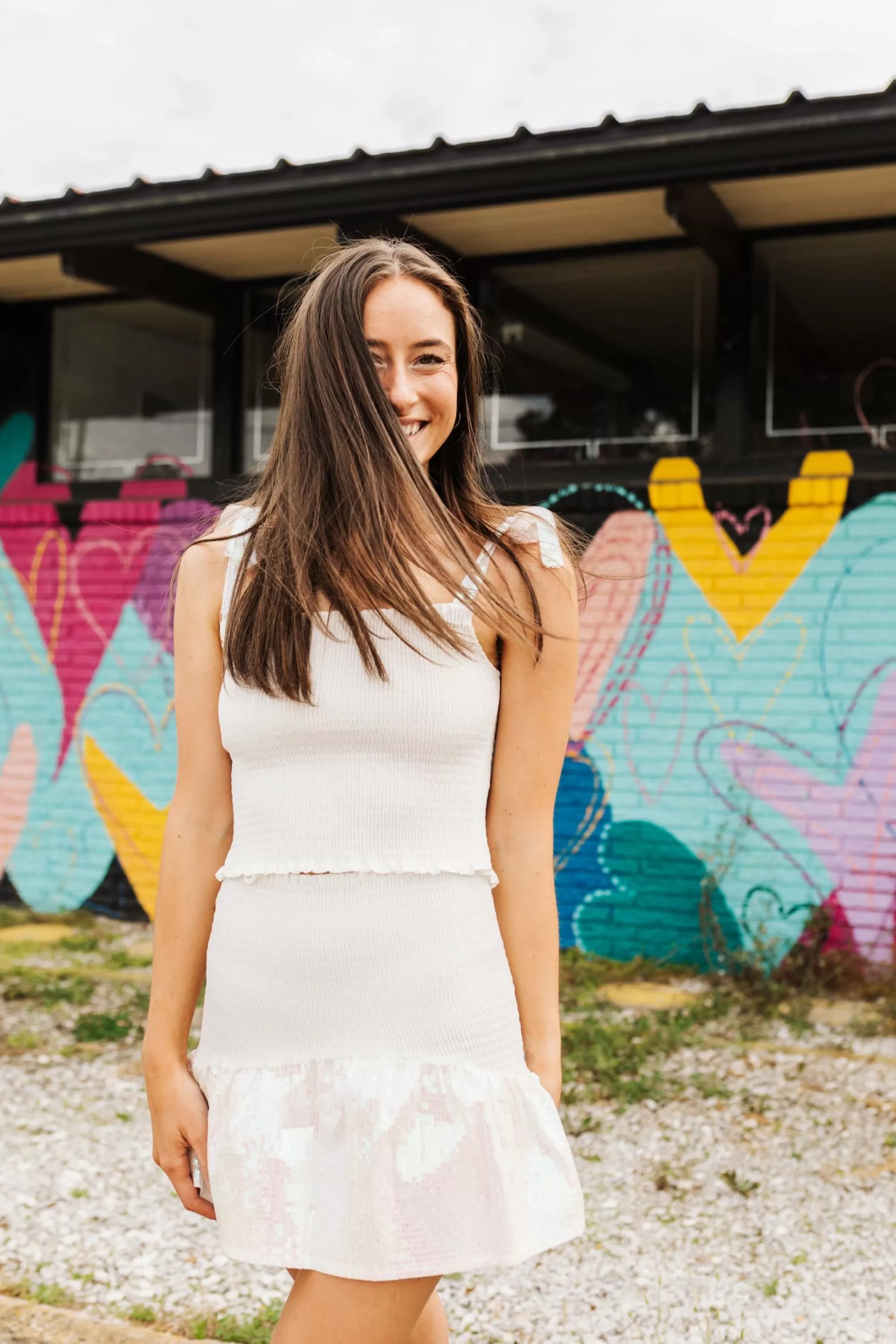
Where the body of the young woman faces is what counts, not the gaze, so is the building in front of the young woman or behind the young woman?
behind

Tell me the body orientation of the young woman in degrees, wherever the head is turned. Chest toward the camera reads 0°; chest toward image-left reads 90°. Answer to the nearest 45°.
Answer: approximately 0°
